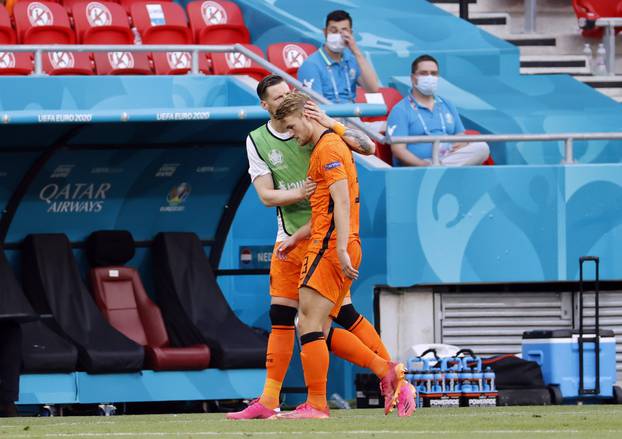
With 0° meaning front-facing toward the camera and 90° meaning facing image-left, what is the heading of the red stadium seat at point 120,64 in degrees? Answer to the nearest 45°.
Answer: approximately 315°

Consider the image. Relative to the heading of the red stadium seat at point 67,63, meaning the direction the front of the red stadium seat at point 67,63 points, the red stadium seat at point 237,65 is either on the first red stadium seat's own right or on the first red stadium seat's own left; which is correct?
on the first red stadium seat's own left

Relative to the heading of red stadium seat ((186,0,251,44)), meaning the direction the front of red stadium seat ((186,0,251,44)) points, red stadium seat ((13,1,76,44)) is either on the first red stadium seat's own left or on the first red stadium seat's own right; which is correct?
on the first red stadium seat's own right

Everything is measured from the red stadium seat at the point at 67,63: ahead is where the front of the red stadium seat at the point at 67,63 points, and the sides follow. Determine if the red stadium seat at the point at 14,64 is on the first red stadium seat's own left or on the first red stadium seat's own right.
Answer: on the first red stadium seat's own right

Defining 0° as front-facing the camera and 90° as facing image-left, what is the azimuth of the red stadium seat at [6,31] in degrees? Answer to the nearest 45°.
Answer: approximately 315°
